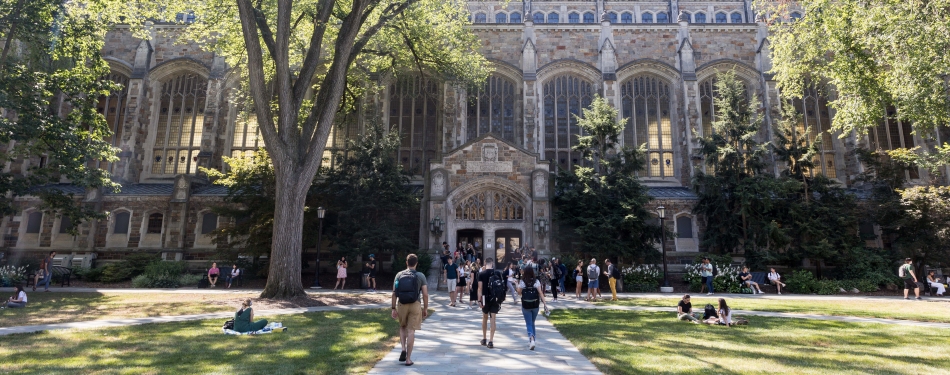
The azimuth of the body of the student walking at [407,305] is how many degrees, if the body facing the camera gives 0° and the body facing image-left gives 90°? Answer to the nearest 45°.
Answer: approximately 180°

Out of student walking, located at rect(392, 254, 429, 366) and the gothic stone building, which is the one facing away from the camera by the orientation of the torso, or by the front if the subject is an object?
the student walking

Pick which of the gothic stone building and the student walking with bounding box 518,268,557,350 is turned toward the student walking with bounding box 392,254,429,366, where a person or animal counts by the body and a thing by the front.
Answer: the gothic stone building

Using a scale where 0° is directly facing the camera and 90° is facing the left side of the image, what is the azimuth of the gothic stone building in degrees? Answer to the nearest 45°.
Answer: approximately 0°

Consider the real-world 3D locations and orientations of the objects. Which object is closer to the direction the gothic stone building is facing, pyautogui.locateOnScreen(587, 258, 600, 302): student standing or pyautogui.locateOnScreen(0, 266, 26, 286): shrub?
the student standing

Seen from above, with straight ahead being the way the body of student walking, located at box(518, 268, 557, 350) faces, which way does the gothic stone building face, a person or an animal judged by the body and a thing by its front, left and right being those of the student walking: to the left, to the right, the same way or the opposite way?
the opposite way

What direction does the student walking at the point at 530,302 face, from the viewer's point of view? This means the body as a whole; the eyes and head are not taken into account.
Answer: away from the camera

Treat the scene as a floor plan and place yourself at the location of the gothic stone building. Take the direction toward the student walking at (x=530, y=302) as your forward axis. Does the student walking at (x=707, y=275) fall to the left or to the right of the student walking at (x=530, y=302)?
left

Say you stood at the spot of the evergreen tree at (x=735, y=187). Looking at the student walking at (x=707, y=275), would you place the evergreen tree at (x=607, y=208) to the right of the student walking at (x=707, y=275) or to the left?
right

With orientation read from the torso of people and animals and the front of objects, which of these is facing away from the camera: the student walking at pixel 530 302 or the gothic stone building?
the student walking

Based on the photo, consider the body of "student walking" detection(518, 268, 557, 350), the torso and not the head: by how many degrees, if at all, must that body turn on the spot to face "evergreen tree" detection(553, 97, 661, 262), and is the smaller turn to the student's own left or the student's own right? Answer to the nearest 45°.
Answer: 0° — they already face it
